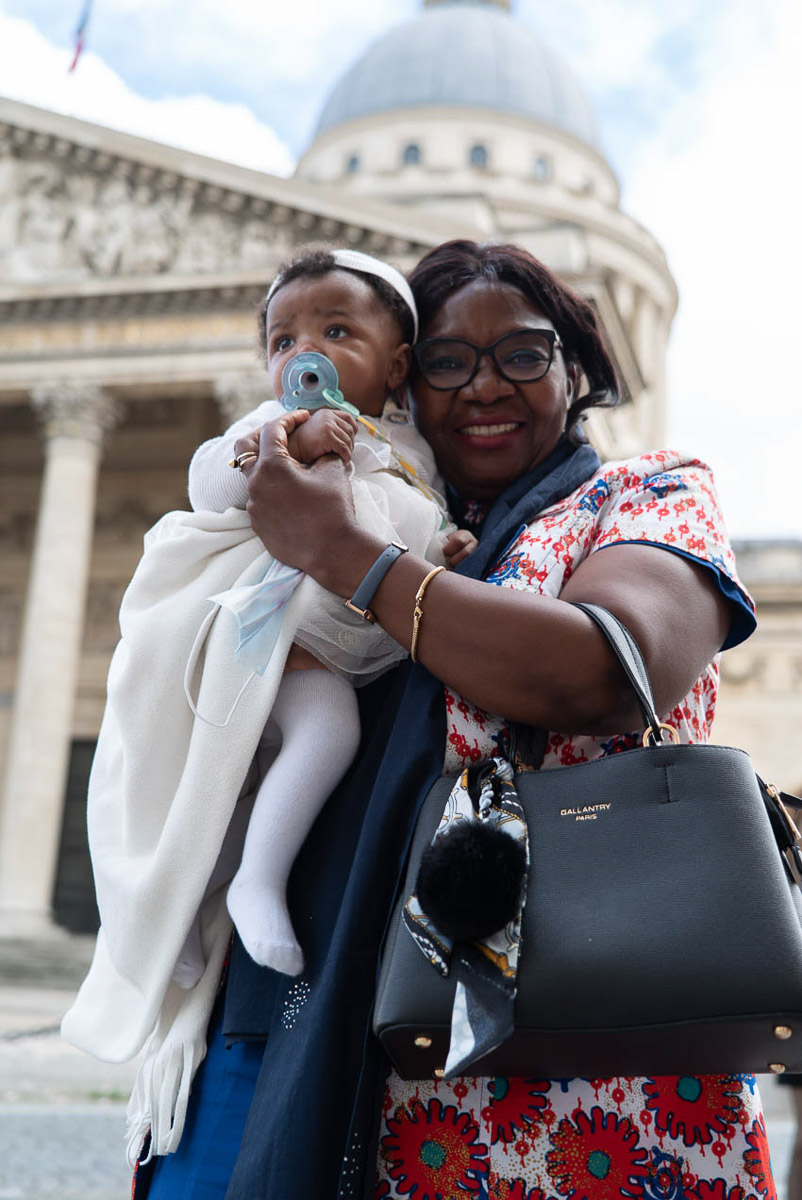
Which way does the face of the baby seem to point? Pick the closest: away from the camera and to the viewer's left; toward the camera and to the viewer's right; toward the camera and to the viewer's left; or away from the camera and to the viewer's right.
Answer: toward the camera and to the viewer's left

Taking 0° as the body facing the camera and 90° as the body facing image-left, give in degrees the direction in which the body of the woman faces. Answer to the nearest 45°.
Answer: approximately 45°
